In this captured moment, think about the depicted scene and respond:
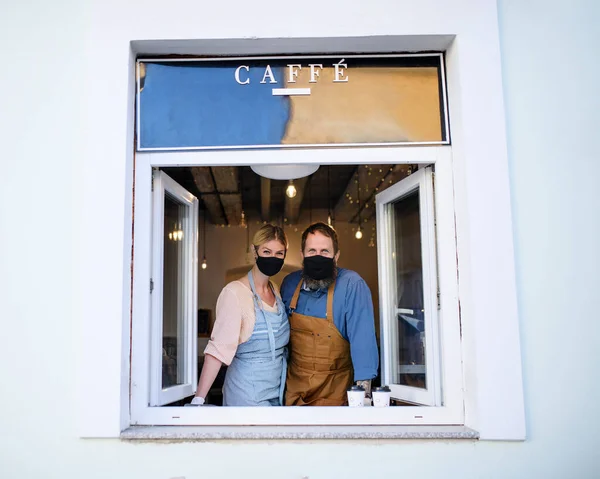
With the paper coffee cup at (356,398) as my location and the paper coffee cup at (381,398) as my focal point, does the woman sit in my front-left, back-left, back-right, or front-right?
back-left

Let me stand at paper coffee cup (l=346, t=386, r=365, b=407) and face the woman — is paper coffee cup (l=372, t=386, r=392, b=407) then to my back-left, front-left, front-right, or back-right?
back-right

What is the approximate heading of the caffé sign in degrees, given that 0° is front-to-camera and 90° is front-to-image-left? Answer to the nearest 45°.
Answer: approximately 0°
